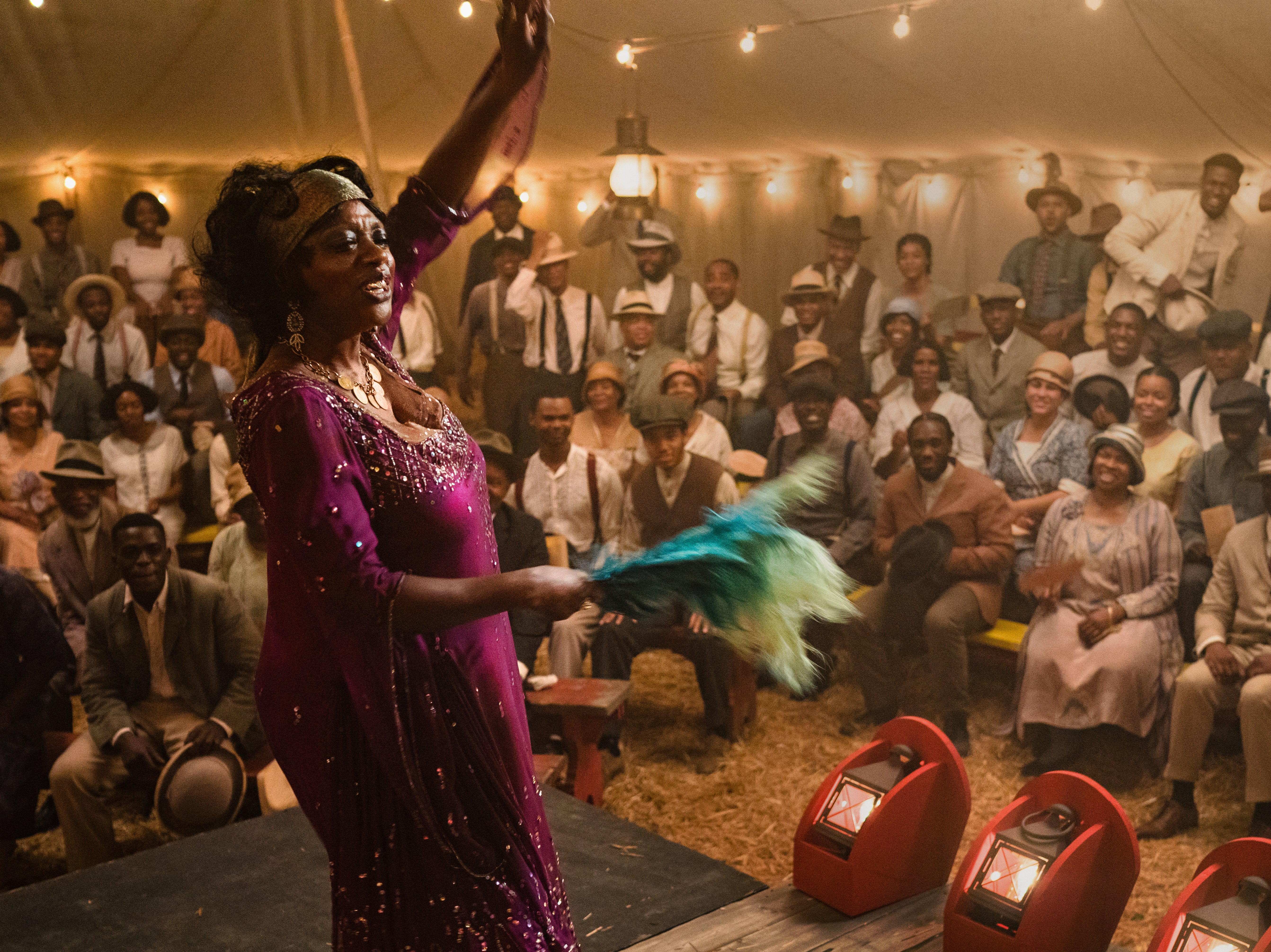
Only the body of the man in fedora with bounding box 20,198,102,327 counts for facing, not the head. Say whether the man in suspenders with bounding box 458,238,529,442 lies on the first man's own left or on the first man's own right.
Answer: on the first man's own left

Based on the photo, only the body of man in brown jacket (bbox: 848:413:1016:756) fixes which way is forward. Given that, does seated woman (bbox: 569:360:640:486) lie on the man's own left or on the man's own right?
on the man's own right

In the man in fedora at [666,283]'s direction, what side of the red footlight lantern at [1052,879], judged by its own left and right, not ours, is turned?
right

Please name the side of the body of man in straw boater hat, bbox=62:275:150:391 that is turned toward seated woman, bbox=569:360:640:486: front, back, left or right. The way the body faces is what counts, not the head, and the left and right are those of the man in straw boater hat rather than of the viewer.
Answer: left

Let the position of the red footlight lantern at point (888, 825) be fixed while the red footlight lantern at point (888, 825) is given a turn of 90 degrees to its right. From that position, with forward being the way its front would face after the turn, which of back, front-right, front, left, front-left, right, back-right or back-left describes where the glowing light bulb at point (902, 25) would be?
front-right

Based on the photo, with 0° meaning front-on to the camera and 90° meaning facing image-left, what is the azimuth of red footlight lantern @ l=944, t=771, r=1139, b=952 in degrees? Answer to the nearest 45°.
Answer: approximately 45°

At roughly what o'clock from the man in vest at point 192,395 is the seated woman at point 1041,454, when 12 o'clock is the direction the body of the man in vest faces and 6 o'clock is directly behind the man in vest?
The seated woman is roughly at 10 o'clock from the man in vest.
